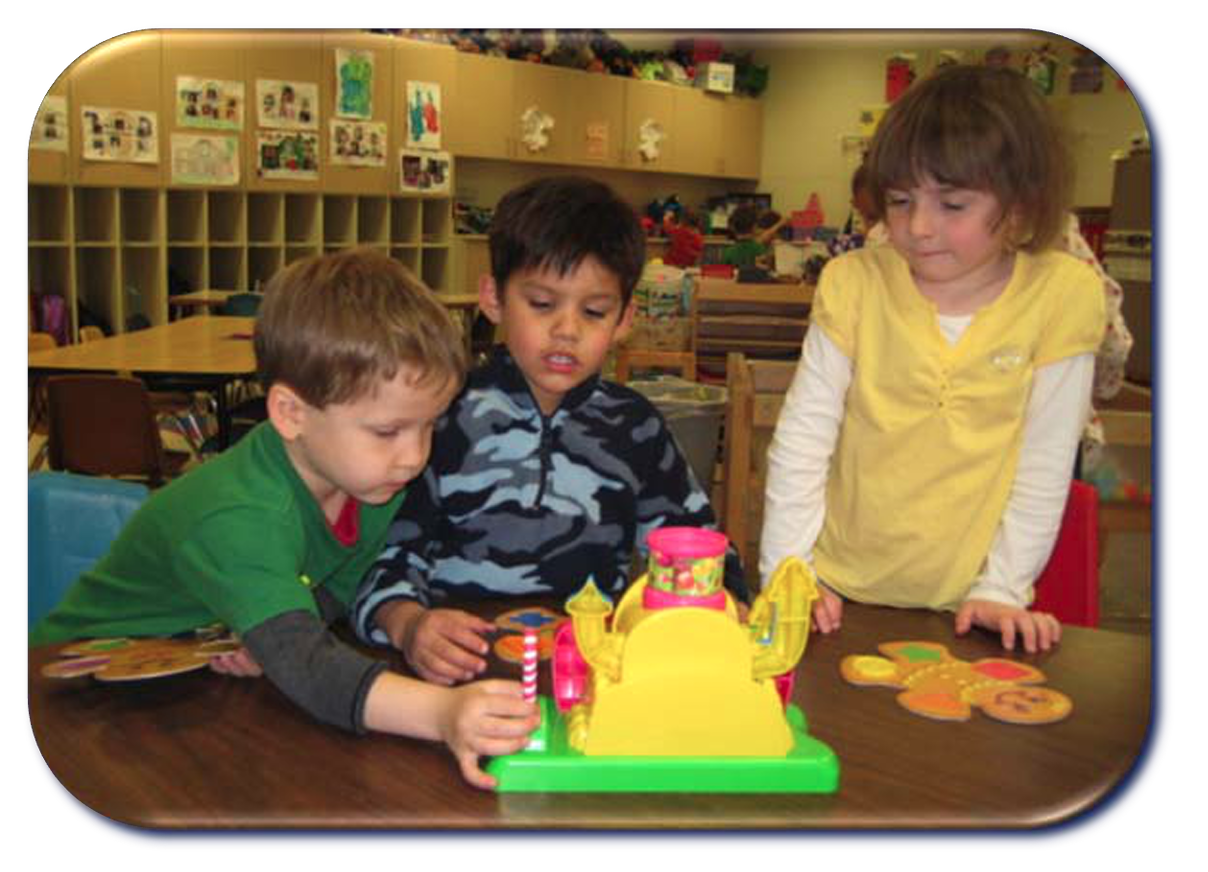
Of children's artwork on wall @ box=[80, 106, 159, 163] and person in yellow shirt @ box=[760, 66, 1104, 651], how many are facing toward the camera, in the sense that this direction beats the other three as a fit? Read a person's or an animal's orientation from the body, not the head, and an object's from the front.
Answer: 2
